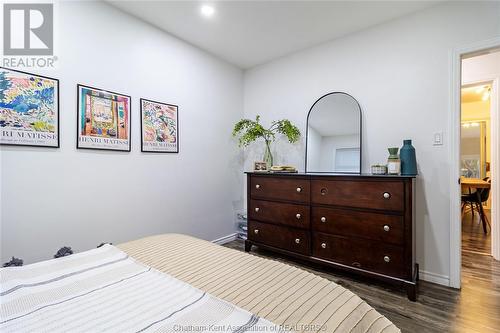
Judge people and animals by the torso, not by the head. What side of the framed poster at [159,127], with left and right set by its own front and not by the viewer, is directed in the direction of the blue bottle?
front

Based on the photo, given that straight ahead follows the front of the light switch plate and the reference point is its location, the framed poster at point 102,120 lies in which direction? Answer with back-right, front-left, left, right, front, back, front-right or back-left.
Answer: front-right

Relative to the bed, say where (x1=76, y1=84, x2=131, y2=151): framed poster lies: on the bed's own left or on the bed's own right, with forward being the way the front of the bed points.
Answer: on the bed's own left

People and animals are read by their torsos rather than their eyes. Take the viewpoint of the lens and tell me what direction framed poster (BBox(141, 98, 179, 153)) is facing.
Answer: facing the viewer and to the right of the viewer

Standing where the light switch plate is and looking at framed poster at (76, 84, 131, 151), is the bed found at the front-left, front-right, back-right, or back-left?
front-left

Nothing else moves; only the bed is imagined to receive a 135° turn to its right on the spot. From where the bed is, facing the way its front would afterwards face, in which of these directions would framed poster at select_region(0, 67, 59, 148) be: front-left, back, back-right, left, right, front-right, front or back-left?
back-right

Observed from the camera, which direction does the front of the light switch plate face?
facing the viewer

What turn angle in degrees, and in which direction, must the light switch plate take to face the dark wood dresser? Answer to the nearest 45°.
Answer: approximately 45° to its right

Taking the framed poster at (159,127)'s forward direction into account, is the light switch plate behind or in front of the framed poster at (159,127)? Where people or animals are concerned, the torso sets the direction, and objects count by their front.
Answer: in front

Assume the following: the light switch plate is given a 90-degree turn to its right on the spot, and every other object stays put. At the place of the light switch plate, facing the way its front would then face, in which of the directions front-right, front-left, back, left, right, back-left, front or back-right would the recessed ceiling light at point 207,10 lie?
front-left

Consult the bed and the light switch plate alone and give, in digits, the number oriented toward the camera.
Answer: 1

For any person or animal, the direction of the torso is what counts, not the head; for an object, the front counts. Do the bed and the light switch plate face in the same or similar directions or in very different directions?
very different directions

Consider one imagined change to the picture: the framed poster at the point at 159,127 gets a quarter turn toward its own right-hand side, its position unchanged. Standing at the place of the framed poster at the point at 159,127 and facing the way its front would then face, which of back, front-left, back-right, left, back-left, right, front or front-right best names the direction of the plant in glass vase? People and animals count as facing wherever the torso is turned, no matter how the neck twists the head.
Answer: back-left

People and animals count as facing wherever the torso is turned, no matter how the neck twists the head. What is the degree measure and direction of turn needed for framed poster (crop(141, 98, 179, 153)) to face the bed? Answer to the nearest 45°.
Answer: approximately 45° to its right

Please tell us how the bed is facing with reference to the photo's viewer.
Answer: facing away from the viewer and to the right of the viewer

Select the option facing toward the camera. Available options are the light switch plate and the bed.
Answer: the light switch plate

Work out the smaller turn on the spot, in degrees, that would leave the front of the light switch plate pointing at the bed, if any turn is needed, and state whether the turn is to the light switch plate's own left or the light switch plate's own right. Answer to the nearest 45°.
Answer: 0° — it already faces it

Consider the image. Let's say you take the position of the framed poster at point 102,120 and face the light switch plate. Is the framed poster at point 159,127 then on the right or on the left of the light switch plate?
left
